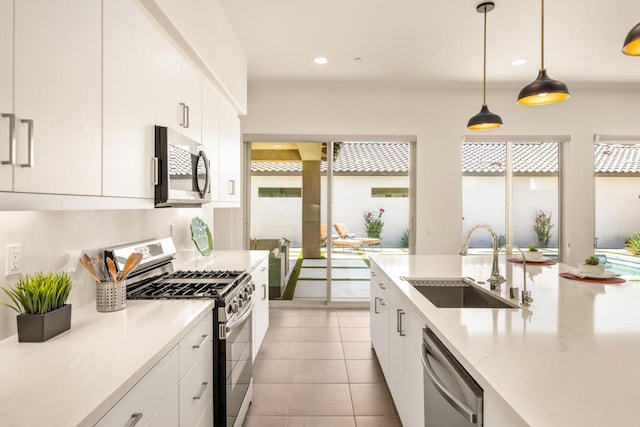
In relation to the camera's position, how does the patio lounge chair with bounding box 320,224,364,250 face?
facing to the right of the viewer

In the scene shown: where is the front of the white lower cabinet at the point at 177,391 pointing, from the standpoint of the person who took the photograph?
facing to the right of the viewer

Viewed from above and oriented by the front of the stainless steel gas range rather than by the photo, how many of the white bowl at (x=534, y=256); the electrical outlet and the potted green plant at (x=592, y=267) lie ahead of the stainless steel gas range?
2

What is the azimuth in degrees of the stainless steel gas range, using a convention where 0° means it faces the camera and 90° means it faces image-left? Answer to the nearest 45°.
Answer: approximately 270°

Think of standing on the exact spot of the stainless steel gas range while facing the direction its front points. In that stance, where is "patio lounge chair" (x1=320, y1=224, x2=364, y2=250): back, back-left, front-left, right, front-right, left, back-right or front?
front-left

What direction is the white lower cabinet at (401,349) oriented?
to the viewer's left

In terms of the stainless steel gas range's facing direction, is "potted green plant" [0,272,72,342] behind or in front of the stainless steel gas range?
behind

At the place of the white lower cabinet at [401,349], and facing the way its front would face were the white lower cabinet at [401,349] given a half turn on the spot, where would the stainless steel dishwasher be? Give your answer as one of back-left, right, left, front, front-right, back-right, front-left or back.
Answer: right

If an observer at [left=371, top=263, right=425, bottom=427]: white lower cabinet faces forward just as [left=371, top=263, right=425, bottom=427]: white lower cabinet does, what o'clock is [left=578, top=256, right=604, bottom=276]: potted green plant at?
The potted green plant is roughly at 5 o'clock from the white lower cabinet.

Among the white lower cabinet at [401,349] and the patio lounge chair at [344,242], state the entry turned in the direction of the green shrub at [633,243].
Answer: the patio lounge chair

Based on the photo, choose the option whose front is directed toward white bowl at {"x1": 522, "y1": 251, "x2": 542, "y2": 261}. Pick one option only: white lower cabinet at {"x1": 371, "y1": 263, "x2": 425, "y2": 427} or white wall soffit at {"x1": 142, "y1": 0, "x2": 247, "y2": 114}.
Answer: the white wall soffit
